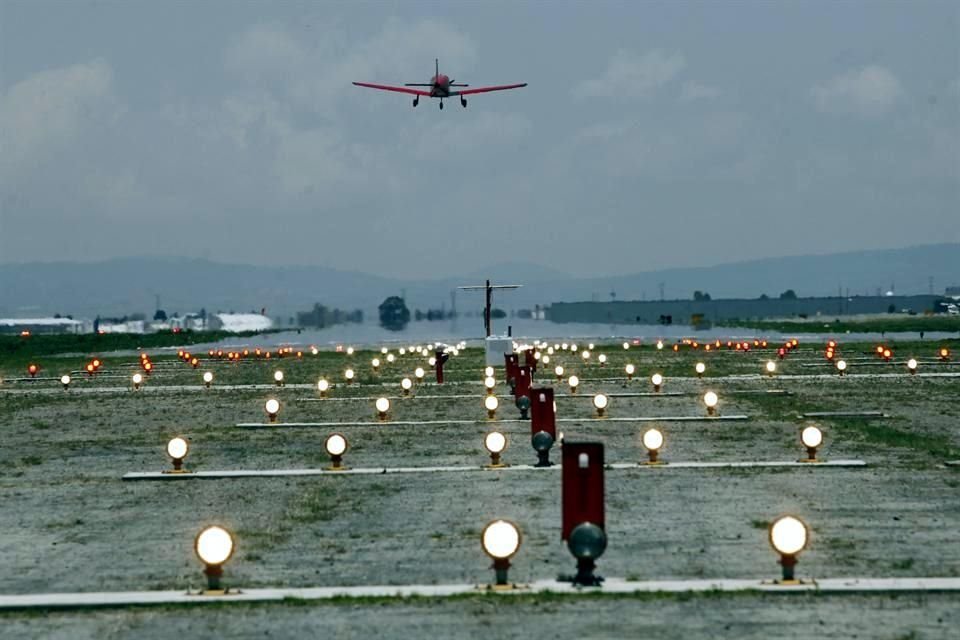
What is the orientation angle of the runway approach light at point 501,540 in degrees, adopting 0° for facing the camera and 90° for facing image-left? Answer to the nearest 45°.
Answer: approximately 0°

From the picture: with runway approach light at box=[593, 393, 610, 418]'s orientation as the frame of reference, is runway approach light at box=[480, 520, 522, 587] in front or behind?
in front

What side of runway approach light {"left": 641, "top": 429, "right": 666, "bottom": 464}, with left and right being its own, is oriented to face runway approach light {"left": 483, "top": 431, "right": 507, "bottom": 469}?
right

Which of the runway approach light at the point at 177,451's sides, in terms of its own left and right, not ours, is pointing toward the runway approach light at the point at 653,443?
left

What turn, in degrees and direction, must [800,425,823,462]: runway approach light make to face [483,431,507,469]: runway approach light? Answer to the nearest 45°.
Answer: approximately 90° to its right

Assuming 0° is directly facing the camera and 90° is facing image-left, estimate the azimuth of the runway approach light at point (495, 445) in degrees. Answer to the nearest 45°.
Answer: approximately 0°

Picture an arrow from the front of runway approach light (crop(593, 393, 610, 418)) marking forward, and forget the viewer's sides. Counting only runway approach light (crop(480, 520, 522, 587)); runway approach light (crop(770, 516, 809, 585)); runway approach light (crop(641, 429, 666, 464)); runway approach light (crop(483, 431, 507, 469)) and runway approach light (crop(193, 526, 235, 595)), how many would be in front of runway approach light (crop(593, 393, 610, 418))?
5

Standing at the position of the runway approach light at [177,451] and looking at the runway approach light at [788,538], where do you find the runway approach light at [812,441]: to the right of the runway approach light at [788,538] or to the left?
left

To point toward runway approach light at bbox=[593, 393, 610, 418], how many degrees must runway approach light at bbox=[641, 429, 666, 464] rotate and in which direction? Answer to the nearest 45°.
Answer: approximately 180°

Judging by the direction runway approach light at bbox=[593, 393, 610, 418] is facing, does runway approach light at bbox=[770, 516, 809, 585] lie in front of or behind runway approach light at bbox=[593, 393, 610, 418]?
in front

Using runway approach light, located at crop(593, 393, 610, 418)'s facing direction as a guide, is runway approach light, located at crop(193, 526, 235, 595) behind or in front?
in front

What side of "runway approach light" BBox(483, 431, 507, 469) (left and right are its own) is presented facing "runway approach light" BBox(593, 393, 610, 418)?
back
